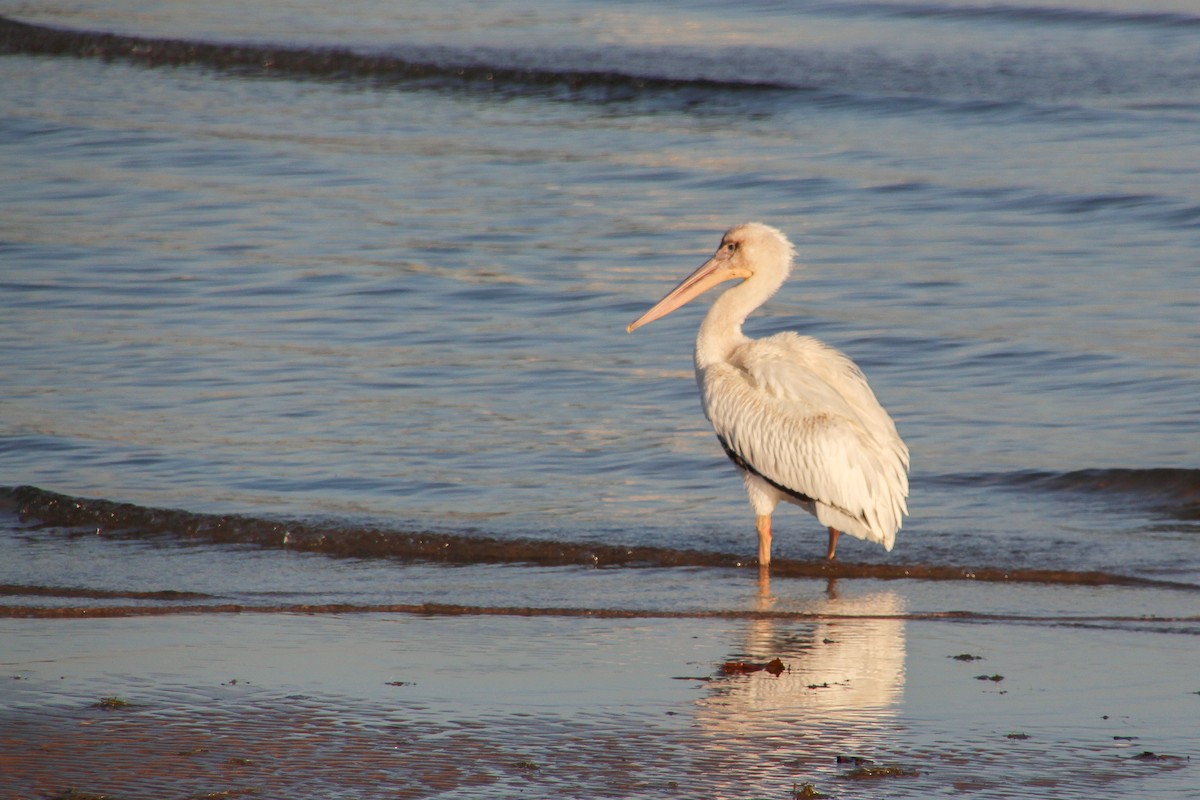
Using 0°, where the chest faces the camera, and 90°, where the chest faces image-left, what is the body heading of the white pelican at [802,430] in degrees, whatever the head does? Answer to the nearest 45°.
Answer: approximately 90°
